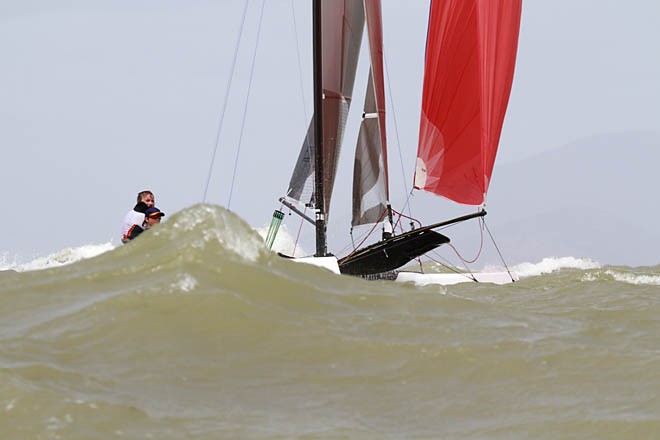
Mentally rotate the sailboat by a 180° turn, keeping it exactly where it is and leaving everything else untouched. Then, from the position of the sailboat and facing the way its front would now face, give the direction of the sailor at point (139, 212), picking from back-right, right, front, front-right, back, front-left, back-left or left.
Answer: front-left

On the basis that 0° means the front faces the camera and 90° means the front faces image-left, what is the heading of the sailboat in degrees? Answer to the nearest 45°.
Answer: approximately 270°

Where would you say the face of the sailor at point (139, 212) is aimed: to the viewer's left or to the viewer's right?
to the viewer's right
